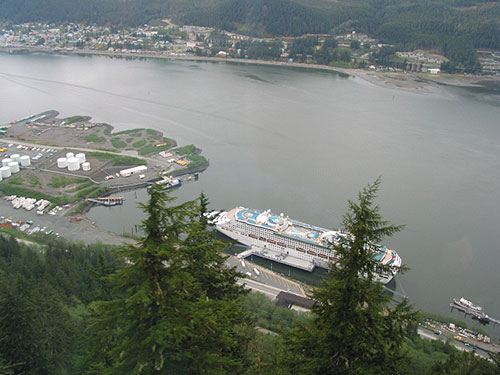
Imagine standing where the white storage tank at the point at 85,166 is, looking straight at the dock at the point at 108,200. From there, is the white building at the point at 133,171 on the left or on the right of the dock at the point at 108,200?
left

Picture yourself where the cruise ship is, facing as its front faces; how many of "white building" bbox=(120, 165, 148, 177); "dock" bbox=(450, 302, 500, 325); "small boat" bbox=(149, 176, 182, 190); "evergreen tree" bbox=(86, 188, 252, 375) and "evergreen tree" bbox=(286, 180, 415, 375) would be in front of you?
2

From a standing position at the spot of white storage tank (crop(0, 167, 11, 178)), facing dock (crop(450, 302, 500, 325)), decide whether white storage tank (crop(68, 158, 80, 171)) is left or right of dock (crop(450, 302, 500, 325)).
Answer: left
